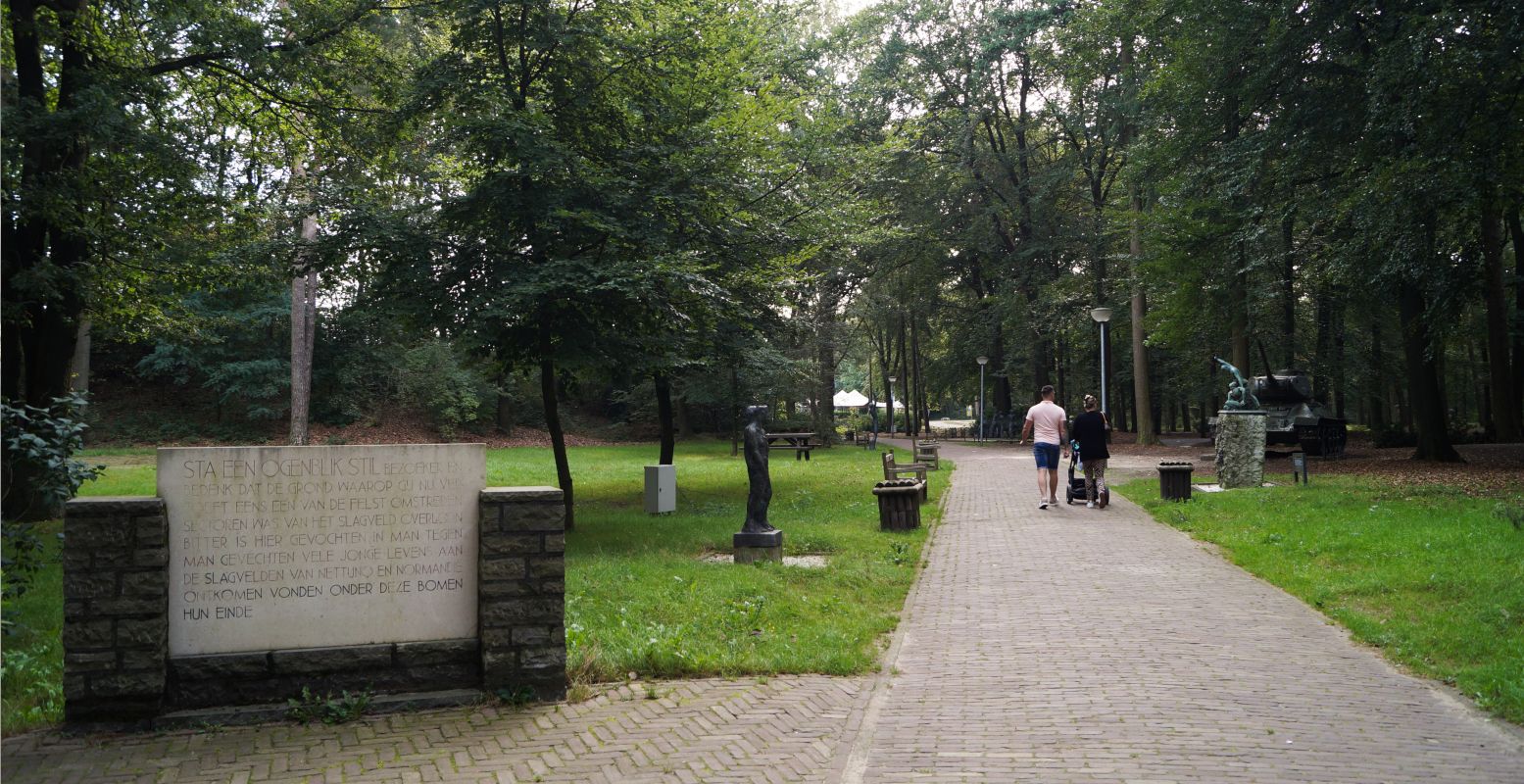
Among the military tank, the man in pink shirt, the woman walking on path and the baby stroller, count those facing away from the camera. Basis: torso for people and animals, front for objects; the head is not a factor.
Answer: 3

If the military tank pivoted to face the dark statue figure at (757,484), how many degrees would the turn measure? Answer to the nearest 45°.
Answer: approximately 45° to its left

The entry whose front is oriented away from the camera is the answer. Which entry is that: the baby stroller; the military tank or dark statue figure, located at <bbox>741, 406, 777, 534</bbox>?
the baby stroller

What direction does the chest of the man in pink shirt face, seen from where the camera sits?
away from the camera

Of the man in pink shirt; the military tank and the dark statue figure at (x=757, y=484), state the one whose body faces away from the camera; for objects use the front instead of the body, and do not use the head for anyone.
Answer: the man in pink shirt

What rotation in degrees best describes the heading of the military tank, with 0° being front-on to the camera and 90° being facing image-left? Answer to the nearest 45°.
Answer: approximately 45°

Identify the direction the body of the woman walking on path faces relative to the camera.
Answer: away from the camera

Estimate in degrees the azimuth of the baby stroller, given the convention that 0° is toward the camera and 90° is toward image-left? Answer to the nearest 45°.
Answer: approximately 180°
